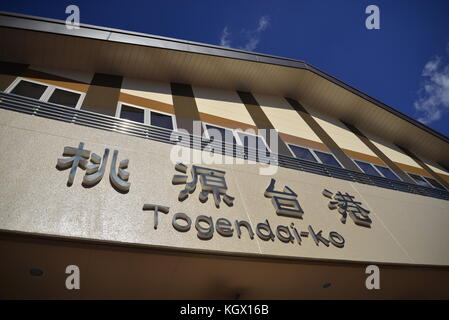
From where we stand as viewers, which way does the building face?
facing the viewer and to the right of the viewer
